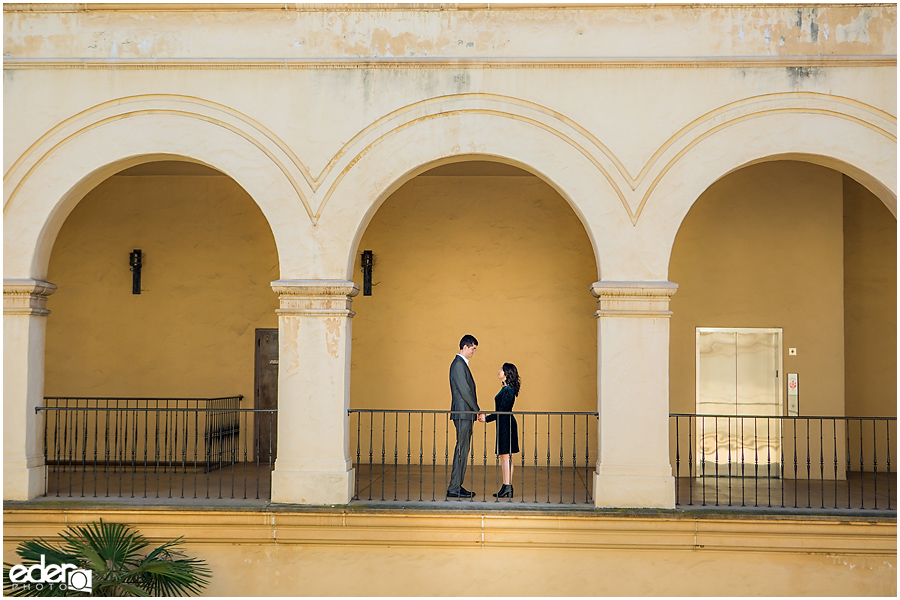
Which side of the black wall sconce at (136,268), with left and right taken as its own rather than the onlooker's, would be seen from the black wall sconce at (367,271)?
left

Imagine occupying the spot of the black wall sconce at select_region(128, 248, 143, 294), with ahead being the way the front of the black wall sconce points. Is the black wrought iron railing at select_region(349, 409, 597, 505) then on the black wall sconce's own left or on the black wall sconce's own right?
on the black wall sconce's own left

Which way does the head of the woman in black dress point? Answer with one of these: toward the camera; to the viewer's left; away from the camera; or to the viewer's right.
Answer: to the viewer's left

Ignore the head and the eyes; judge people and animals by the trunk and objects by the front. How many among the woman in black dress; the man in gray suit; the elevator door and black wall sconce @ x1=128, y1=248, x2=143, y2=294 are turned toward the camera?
2

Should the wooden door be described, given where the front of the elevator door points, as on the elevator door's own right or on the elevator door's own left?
on the elevator door's own right

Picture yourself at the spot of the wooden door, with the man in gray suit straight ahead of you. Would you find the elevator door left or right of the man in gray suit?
left

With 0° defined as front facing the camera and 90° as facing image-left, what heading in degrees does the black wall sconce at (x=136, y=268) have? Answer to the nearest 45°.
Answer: approximately 0°

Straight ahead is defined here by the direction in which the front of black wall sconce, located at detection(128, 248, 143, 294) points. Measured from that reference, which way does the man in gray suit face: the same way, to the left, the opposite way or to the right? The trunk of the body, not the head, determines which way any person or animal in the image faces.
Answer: to the left

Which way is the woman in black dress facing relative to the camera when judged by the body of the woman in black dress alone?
to the viewer's left

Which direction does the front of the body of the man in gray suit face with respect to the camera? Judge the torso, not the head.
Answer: to the viewer's right

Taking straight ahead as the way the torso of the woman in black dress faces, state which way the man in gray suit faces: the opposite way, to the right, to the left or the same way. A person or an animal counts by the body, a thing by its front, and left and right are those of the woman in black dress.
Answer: the opposite way

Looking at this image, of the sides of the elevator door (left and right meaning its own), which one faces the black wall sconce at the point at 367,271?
right
